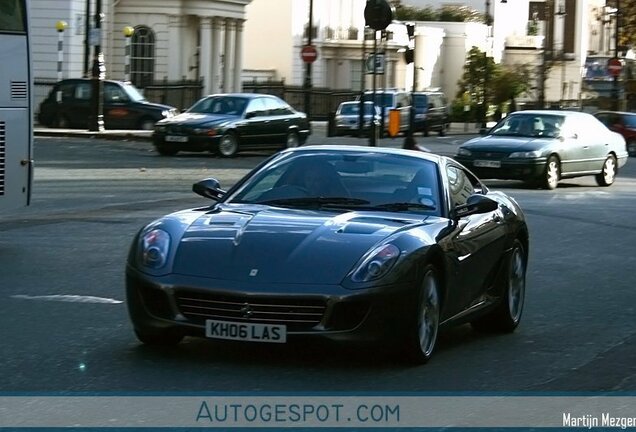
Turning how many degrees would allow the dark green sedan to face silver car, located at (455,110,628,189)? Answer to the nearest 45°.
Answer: approximately 90° to its left

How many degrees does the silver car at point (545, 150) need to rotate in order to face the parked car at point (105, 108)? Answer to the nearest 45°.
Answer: approximately 90° to its right

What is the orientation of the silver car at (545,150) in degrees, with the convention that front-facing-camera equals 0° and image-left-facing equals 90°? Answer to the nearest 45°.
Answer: approximately 45°

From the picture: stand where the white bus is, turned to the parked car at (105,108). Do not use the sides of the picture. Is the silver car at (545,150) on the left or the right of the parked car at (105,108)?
right
